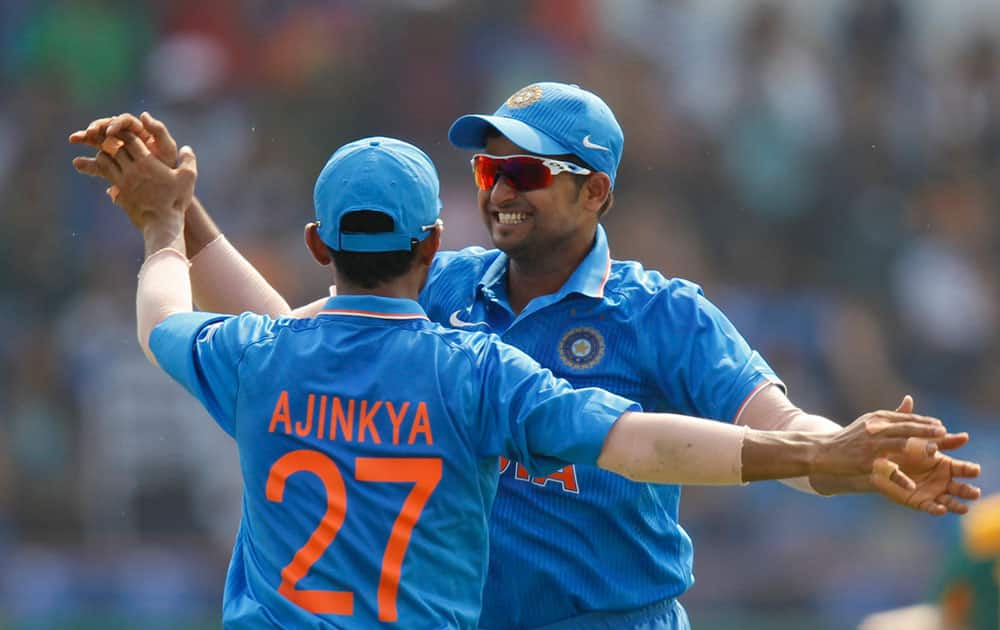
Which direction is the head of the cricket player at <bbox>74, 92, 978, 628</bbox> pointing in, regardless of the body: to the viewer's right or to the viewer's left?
to the viewer's left

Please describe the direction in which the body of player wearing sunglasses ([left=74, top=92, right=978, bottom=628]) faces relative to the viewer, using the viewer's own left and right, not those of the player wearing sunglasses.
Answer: facing the viewer and to the left of the viewer
